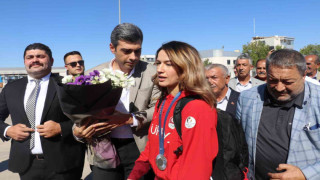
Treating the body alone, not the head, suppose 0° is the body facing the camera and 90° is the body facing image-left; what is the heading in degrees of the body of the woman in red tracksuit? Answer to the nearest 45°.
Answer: approximately 45°

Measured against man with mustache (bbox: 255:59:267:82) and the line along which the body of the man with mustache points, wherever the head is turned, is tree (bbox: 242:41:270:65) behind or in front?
behind

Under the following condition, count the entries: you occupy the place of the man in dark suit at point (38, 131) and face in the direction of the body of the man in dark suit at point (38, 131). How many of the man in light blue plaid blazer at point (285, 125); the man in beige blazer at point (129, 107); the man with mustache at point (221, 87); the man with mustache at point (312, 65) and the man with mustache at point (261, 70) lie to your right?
0

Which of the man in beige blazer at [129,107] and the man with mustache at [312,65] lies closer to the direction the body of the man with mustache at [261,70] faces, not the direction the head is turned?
the man in beige blazer

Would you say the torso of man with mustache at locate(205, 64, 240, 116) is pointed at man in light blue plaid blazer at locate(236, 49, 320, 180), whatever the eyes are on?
no

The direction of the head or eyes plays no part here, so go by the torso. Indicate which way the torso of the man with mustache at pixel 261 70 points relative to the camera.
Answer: toward the camera

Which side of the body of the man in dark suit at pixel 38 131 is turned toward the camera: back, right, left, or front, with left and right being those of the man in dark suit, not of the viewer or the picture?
front

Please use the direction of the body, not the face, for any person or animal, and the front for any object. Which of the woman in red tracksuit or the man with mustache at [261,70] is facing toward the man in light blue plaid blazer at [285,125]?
the man with mustache at [261,70]

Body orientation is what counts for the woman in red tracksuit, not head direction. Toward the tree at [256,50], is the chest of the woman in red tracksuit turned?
no

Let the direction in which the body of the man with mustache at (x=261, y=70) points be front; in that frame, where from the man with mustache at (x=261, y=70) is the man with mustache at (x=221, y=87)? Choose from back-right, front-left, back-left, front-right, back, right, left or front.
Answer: front

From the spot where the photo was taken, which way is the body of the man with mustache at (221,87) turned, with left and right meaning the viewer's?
facing the viewer and to the left of the viewer

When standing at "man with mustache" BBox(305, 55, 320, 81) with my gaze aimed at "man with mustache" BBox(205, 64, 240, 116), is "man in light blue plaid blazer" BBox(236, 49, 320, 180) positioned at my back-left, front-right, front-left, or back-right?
front-left

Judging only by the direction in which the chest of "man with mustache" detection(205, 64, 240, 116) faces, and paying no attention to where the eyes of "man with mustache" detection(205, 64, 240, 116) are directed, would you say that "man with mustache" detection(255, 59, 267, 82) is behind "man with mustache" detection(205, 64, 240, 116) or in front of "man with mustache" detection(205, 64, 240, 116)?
behind
